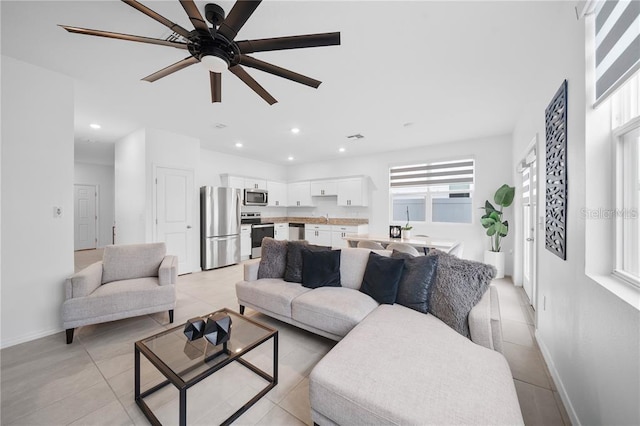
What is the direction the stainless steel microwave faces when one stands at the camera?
facing the viewer and to the right of the viewer

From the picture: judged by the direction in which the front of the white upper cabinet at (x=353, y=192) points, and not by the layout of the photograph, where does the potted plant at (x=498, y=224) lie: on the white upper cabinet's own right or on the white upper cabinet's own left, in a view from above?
on the white upper cabinet's own left

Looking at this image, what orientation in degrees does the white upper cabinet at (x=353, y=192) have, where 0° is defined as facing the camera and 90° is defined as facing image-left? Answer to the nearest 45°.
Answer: approximately 45°

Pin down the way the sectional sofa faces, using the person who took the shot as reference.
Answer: facing the viewer and to the left of the viewer

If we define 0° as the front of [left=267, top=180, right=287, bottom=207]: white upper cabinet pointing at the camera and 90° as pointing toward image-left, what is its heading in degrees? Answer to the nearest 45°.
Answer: approximately 315°

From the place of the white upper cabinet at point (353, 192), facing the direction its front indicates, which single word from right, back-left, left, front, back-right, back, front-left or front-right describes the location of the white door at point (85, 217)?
front-right

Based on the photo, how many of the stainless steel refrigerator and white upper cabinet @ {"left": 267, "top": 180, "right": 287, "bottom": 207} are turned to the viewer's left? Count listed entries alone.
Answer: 0

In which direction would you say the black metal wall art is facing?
to the viewer's left

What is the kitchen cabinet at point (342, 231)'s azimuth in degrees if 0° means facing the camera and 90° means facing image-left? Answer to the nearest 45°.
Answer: approximately 45°

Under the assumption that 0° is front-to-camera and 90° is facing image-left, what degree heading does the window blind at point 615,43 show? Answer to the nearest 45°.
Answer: approximately 90°

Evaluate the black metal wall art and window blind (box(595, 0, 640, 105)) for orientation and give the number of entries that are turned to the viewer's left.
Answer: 2

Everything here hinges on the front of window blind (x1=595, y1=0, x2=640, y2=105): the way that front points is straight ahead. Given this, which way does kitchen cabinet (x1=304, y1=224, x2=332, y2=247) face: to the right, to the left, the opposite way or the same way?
to the left

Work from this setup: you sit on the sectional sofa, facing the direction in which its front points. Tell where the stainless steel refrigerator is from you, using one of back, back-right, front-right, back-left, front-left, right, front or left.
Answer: right

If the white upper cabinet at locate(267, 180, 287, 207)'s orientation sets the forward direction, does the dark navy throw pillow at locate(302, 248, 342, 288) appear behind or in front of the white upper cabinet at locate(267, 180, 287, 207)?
in front
